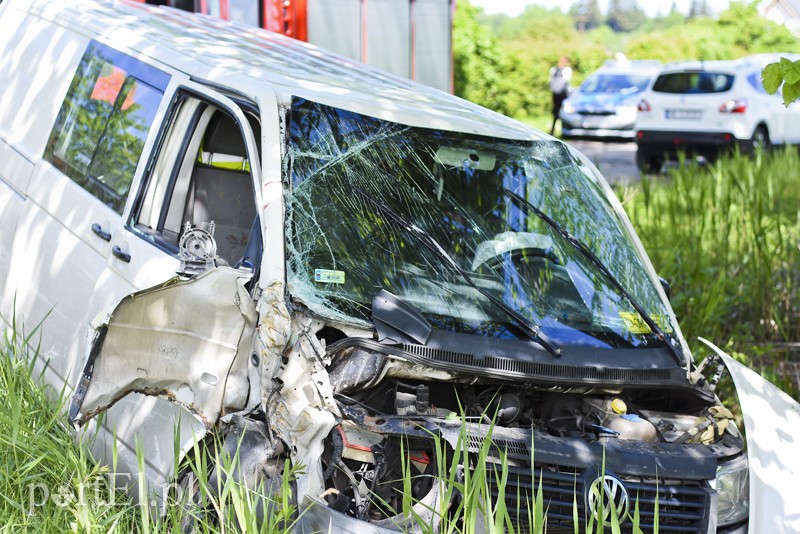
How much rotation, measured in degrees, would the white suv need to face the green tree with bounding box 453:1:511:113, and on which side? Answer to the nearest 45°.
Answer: approximately 90° to its left

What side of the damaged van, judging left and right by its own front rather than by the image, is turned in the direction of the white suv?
left

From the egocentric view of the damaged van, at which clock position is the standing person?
The standing person is roughly at 8 o'clock from the damaged van.

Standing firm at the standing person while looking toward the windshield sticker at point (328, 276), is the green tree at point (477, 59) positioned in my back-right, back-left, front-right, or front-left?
back-right

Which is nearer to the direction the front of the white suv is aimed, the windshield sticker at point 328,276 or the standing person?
the standing person

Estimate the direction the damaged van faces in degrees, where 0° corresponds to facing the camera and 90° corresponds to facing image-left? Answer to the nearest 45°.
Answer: approximately 315°

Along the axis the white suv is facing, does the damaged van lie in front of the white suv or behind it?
behind

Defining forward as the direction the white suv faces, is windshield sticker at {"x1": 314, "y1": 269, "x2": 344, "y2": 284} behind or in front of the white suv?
behind

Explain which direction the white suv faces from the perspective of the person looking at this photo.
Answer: facing away from the viewer and to the right of the viewer

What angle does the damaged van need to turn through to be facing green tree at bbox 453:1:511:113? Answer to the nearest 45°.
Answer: approximately 135° to its left
